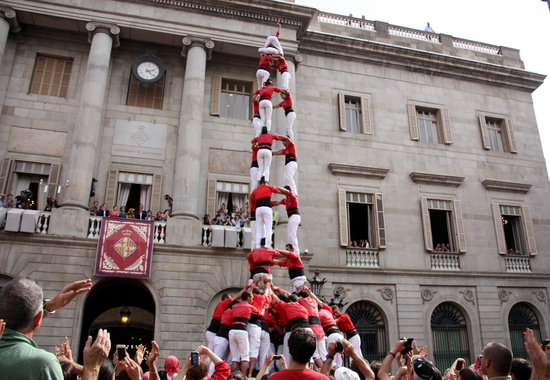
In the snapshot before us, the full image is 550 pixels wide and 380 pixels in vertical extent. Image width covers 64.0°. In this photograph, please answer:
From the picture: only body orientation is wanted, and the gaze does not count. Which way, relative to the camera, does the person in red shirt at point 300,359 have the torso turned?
away from the camera

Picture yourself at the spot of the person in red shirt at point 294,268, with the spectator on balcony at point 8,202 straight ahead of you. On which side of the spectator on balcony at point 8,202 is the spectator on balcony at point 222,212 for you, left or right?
right

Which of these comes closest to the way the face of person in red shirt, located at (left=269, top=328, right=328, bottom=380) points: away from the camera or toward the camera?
away from the camera

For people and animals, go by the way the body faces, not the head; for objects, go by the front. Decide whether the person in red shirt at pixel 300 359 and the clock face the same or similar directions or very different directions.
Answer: very different directions

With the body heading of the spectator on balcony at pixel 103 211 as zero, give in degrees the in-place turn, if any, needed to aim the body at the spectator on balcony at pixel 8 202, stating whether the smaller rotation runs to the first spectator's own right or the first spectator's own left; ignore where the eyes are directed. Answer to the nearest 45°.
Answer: approximately 90° to the first spectator's own right

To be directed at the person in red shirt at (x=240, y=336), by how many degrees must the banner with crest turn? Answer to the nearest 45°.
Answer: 0° — it already faces them

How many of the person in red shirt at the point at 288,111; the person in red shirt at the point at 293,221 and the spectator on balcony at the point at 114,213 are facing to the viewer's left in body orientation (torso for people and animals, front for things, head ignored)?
2
